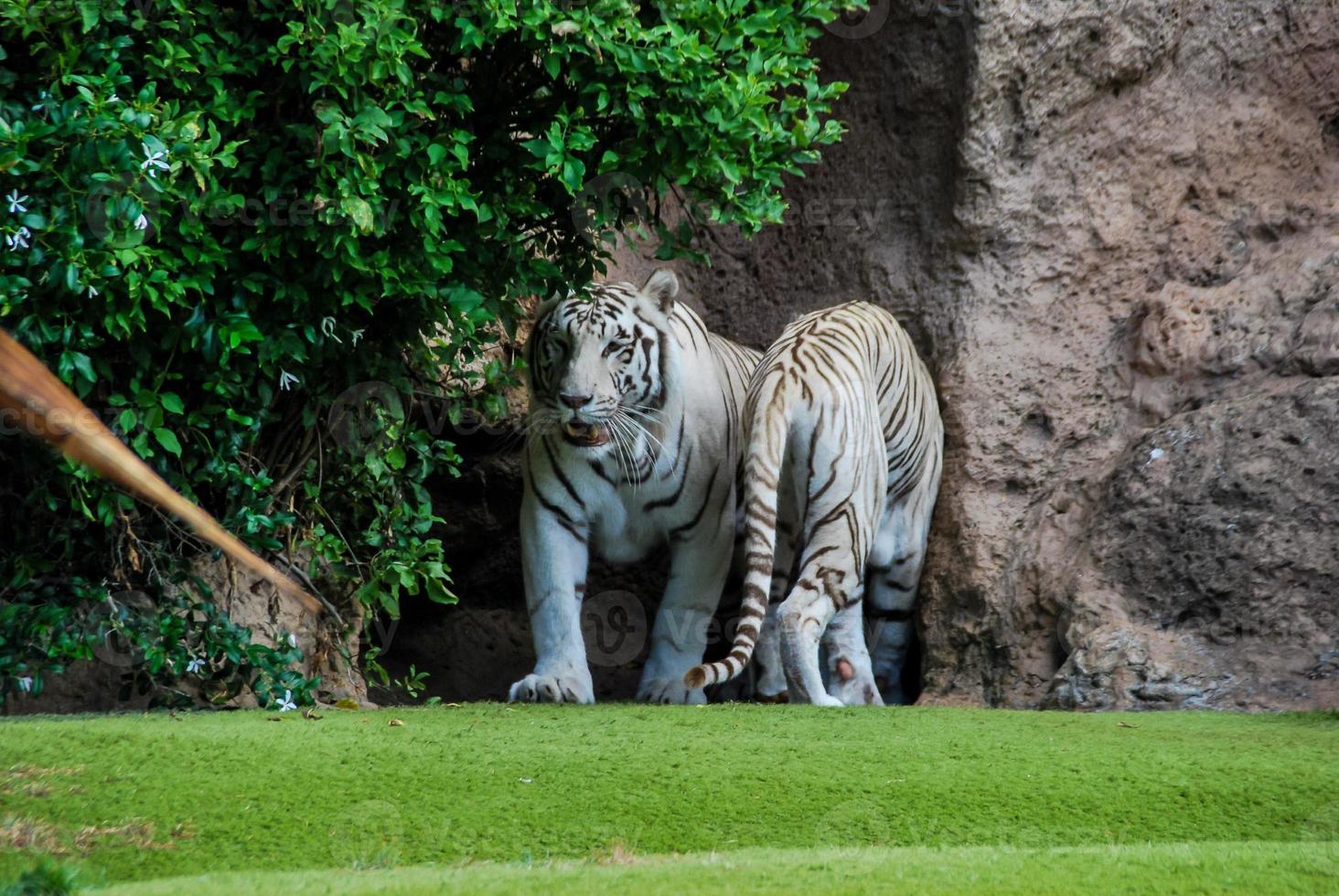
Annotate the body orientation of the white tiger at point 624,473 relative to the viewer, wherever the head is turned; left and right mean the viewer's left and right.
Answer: facing the viewer and to the left of the viewer

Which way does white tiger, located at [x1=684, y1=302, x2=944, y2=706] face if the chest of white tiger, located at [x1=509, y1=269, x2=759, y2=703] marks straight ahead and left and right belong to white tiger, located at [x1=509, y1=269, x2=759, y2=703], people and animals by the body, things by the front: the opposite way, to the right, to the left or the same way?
the opposite way

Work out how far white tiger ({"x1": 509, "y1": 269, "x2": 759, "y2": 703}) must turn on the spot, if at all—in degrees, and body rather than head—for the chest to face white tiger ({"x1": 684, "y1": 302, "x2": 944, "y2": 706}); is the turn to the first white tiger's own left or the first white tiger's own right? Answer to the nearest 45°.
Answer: approximately 135° to the first white tiger's own left

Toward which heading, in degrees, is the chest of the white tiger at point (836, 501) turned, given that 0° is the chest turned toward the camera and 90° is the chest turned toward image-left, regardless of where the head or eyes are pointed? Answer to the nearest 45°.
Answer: approximately 225°
